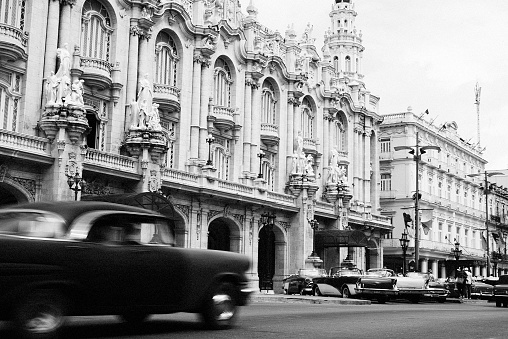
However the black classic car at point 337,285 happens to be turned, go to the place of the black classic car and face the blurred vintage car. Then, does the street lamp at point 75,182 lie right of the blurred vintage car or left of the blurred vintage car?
right

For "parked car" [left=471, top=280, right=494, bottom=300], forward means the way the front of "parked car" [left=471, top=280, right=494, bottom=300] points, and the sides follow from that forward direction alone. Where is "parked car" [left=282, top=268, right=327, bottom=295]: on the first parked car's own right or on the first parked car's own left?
on the first parked car's own right

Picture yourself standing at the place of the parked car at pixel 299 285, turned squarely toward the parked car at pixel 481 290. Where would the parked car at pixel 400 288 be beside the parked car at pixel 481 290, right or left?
right

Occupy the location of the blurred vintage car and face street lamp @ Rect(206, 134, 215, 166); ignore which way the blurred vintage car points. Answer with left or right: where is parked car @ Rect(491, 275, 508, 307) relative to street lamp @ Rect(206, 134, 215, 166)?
right
